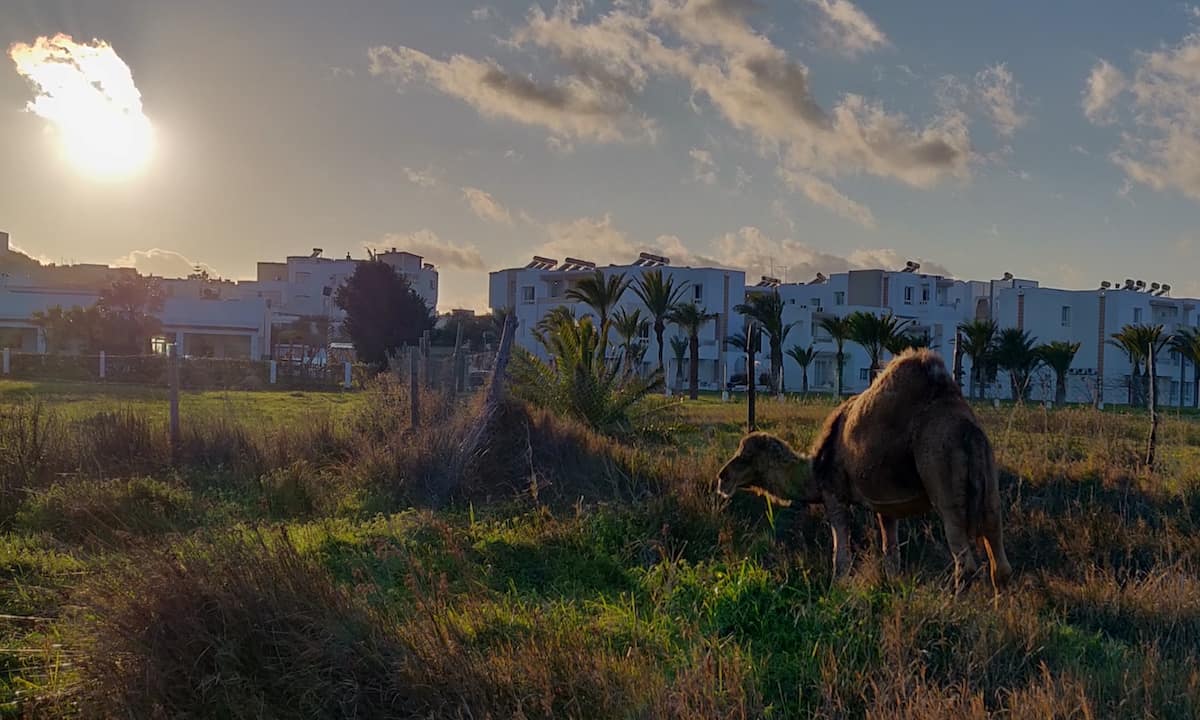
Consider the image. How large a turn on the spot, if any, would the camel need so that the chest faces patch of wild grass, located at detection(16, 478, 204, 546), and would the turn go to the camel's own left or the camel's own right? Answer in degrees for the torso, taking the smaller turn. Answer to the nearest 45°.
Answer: approximately 45° to the camel's own left

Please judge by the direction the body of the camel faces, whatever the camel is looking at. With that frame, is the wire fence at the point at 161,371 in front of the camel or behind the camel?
in front

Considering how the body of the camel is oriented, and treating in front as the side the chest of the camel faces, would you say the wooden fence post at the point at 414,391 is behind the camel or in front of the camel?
in front

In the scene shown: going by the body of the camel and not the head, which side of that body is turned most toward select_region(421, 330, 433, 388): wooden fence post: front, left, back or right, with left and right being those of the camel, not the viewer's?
front

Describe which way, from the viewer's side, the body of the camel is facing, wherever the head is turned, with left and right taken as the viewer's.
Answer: facing away from the viewer and to the left of the viewer

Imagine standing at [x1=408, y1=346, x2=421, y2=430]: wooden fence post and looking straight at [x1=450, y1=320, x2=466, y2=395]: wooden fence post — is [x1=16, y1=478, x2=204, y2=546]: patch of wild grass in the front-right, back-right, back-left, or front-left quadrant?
back-left
